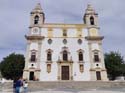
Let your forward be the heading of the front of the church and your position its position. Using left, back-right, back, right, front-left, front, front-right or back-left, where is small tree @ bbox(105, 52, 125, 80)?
back-left

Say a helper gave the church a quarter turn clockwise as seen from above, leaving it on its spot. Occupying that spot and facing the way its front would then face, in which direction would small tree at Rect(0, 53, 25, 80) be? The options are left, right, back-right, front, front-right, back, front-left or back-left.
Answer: front-right

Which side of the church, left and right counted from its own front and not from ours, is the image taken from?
front
